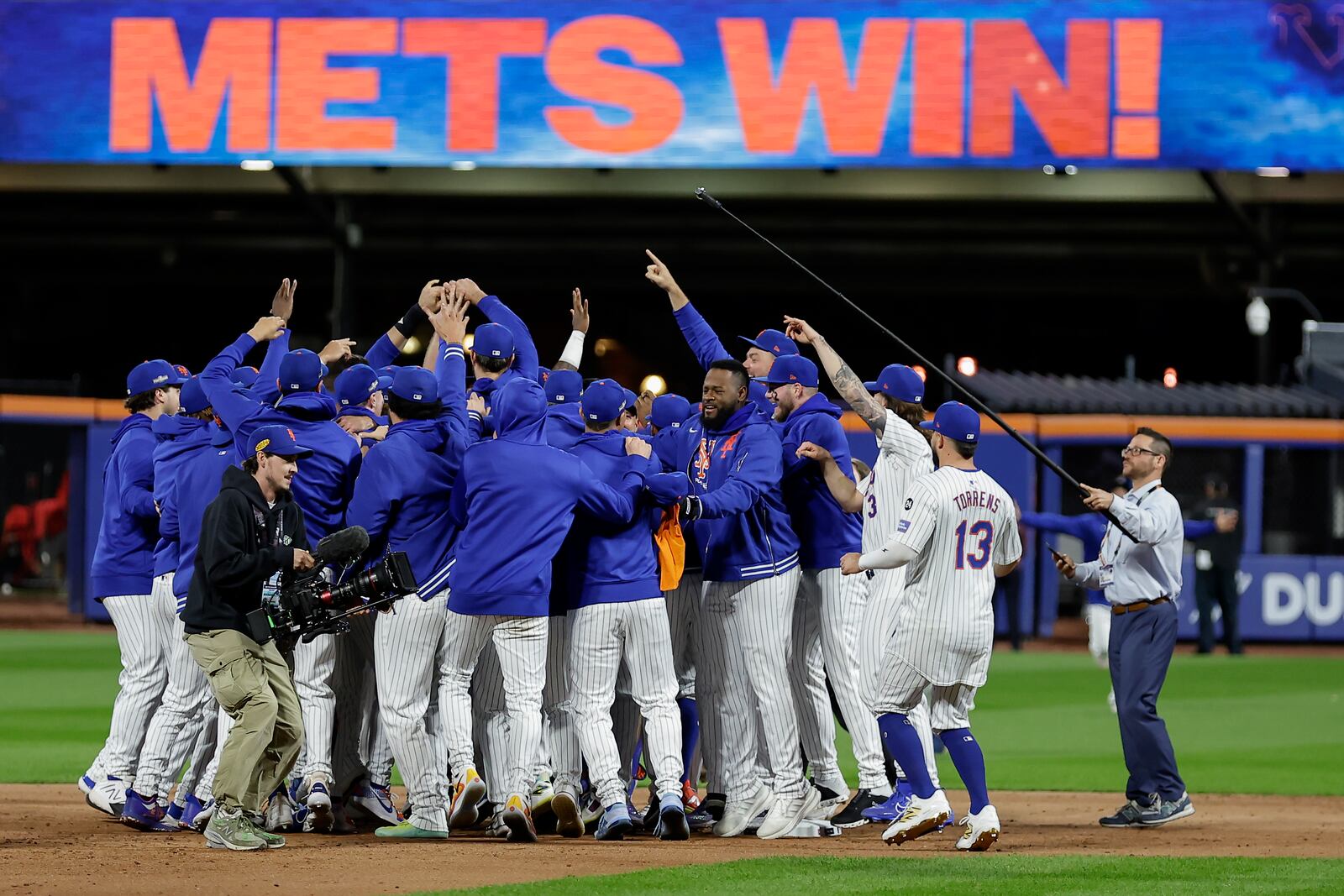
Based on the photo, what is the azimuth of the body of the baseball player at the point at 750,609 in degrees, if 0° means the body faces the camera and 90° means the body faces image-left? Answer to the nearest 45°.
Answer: approximately 45°

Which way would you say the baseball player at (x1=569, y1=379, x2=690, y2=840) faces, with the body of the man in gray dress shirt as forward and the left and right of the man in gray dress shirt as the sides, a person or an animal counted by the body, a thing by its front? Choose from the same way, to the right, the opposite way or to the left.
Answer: to the right

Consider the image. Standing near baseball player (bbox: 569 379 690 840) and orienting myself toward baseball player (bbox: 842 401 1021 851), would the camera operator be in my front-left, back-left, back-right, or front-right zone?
back-right

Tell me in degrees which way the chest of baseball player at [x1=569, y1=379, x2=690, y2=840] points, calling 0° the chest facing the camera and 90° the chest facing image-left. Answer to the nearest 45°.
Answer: approximately 180°

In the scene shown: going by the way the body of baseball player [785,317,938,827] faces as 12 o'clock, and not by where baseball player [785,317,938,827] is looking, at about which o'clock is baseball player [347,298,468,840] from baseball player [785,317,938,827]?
baseball player [347,298,468,840] is roughly at 11 o'clock from baseball player [785,317,938,827].

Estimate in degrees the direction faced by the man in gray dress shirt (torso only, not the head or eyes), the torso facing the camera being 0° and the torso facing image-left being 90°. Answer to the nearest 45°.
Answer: approximately 90°

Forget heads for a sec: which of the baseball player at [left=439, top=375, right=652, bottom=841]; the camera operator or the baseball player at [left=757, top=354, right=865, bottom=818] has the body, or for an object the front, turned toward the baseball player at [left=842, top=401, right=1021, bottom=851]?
the camera operator

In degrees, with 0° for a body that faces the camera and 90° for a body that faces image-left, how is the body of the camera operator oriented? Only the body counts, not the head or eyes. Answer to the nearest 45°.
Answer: approximately 270°

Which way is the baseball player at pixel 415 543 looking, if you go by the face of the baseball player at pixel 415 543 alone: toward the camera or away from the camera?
away from the camera

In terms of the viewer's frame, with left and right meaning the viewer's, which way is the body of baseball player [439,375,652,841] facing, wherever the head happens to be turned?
facing away from the viewer

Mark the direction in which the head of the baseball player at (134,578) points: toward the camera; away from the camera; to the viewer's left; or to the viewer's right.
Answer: to the viewer's right
